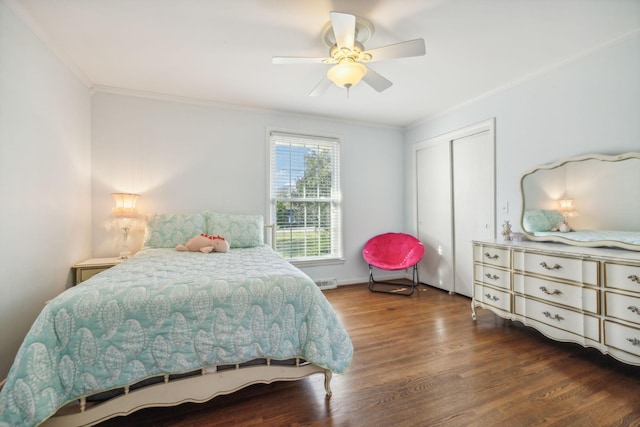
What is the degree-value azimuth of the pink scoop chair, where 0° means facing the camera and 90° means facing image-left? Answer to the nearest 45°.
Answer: approximately 0°

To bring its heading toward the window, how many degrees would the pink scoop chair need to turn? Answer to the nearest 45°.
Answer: approximately 90° to its right

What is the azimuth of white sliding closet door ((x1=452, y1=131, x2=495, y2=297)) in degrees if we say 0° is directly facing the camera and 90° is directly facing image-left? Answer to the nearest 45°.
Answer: approximately 45°

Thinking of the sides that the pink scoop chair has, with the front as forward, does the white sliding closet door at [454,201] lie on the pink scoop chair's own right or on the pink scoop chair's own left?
on the pink scoop chair's own left

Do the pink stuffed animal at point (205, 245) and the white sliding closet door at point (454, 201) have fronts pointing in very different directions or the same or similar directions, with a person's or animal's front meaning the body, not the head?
very different directions

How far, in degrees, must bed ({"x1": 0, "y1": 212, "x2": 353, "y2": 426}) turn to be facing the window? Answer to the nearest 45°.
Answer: approximately 135° to its left

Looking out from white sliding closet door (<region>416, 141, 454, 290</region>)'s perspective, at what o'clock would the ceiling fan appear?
The ceiling fan is roughly at 11 o'clock from the white sliding closet door.

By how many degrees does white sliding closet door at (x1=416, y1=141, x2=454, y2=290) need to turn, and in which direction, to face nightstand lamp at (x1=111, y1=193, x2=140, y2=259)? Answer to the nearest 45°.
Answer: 0° — it already faces it

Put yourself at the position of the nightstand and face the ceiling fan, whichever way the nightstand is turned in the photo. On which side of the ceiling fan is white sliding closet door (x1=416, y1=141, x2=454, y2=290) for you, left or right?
left

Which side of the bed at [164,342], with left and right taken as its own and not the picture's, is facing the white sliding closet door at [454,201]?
left
